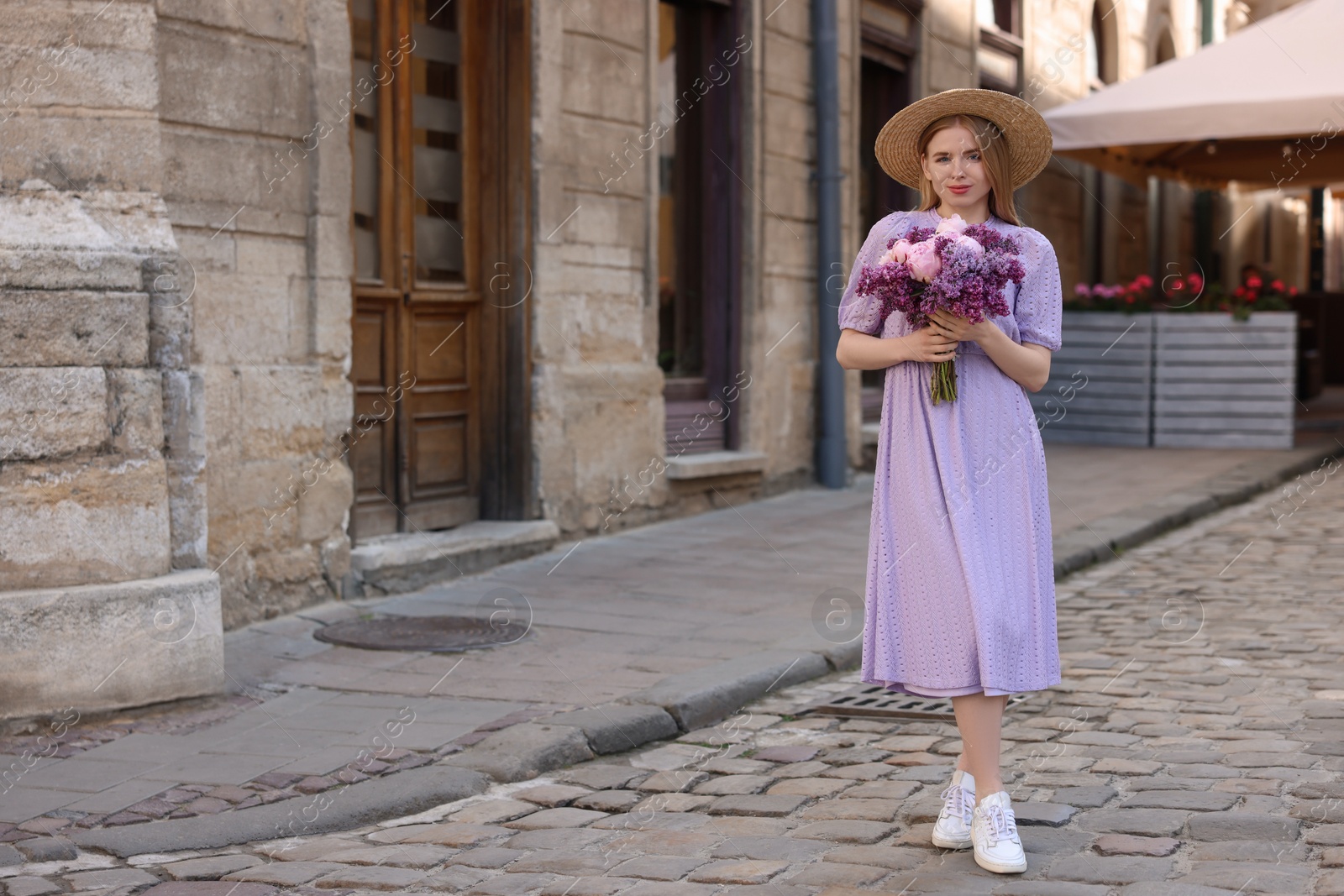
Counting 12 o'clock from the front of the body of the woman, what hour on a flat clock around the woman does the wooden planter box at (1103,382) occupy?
The wooden planter box is roughly at 6 o'clock from the woman.

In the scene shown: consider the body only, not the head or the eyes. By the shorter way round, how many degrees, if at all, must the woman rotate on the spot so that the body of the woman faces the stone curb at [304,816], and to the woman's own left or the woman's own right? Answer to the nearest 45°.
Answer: approximately 90° to the woman's own right

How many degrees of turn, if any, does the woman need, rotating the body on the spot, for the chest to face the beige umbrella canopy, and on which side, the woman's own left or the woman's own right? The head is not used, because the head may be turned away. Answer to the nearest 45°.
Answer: approximately 180°

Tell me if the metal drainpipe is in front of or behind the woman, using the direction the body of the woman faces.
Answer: behind

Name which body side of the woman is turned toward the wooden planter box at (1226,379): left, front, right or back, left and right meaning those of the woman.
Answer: back

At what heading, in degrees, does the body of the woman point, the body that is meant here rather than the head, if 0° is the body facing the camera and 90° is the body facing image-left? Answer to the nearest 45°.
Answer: approximately 0°

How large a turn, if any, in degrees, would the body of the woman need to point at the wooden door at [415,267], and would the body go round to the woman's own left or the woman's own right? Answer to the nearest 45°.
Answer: approximately 135° to the woman's own right

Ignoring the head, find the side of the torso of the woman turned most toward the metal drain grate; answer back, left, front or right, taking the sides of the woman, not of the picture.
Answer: back

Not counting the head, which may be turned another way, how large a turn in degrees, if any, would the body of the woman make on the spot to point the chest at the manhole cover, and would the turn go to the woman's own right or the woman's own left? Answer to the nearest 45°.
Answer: approximately 135° to the woman's own right
